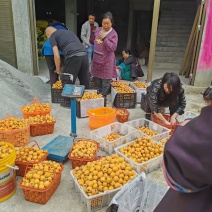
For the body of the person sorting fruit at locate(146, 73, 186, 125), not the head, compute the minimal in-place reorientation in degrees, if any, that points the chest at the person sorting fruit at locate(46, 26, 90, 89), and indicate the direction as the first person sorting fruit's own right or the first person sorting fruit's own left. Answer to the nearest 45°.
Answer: approximately 90° to the first person sorting fruit's own right

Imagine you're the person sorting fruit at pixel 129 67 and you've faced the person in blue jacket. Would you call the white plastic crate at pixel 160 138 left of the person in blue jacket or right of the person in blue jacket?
left

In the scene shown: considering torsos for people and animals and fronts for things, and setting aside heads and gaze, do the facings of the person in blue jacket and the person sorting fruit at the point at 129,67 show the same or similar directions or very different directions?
very different directions

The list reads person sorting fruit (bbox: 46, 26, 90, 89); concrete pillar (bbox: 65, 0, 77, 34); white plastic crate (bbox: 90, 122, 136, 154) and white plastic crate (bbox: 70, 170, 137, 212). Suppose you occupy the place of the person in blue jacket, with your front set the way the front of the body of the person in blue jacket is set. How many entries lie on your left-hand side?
1

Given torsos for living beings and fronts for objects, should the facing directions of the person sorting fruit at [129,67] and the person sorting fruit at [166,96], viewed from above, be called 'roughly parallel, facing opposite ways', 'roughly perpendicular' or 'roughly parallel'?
roughly perpendicular

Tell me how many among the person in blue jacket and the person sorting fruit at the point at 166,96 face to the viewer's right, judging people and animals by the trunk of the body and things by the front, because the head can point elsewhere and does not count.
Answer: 1

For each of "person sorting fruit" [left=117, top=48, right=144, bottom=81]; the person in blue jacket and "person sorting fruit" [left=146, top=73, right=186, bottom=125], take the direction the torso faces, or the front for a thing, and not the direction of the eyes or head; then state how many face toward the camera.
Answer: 1

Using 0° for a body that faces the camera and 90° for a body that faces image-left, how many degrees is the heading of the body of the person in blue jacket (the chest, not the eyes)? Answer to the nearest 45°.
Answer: approximately 270°
